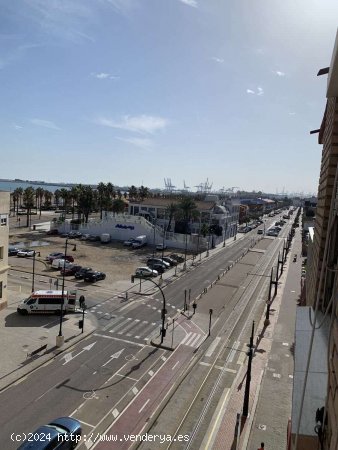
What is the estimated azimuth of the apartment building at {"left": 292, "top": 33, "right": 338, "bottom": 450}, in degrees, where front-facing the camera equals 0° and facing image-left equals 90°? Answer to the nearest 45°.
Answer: approximately 90°

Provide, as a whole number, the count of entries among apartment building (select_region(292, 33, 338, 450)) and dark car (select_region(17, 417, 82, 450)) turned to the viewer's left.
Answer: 1

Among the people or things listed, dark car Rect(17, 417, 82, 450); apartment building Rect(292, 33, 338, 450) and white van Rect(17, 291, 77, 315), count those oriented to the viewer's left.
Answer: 2
